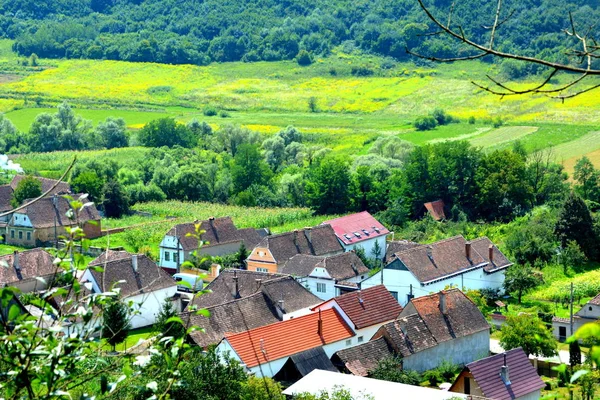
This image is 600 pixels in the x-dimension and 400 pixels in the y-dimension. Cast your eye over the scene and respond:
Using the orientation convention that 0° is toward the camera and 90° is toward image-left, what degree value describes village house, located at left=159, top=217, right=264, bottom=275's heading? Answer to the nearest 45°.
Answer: approximately 45°

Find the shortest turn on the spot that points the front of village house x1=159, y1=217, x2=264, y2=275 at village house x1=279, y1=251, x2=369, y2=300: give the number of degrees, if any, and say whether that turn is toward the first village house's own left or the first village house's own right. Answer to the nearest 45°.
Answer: approximately 90° to the first village house's own left

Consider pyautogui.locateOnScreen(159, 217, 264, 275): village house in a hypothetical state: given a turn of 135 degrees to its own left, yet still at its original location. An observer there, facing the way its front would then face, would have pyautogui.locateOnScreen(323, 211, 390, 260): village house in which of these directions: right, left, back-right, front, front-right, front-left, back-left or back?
front

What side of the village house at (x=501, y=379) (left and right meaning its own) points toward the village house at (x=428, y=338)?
right

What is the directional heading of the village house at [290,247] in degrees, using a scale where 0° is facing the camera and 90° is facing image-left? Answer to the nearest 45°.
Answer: approximately 45°

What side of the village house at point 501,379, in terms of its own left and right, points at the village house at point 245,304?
right
